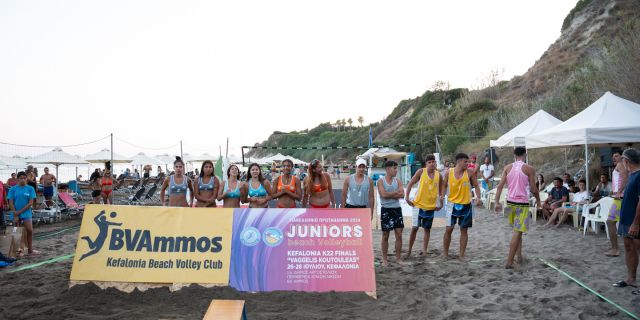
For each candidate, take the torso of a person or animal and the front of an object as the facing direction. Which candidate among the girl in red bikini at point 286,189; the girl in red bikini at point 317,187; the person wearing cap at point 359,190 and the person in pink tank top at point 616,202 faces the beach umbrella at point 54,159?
the person in pink tank top at point 616,202

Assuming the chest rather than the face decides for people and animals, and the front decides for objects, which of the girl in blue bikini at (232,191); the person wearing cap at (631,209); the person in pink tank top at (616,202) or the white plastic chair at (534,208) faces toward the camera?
the girl in blue bikini

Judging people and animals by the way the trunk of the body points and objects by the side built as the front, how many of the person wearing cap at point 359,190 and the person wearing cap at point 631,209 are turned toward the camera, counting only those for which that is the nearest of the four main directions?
1

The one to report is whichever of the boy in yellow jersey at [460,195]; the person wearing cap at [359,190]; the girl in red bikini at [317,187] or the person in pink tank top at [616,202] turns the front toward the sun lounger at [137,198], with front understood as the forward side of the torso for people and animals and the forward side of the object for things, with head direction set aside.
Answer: the person in pink tank top at [616,202]

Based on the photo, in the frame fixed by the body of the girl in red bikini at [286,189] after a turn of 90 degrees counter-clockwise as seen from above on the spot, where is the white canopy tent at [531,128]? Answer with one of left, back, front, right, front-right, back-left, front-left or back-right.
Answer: front-left

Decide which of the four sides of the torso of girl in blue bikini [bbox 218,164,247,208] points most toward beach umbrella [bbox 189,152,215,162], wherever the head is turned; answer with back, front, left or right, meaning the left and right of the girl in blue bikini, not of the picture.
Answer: back

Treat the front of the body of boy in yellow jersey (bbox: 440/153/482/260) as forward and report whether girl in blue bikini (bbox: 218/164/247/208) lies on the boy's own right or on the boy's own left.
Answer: on the boy's own right

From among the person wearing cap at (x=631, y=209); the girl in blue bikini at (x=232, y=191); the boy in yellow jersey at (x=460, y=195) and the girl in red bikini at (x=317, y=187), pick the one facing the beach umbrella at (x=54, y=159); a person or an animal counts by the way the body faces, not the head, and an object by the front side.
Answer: the person wearing cap

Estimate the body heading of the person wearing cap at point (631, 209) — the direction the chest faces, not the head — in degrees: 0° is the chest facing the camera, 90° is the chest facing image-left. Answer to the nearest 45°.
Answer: approximately 90°

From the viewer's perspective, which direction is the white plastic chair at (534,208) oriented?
to the viewer's left

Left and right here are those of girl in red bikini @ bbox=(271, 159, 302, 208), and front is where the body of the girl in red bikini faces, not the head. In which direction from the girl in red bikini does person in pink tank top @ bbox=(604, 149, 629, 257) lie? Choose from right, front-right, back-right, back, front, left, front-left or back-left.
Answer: left

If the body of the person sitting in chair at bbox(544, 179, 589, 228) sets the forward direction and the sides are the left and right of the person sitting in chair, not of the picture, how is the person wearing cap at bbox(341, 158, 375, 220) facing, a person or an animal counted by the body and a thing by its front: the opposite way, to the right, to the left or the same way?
to the left

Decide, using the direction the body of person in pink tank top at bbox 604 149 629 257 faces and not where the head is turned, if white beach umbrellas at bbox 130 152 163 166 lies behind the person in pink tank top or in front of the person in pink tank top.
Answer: in front
